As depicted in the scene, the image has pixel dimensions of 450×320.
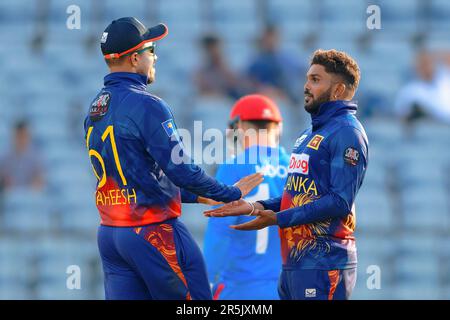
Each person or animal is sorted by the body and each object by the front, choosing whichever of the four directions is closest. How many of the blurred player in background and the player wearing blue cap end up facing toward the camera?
0

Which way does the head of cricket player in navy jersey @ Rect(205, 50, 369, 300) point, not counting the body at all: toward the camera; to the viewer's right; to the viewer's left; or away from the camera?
to the viewer's left

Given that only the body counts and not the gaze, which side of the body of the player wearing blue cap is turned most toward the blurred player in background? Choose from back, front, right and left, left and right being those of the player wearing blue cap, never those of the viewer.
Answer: front

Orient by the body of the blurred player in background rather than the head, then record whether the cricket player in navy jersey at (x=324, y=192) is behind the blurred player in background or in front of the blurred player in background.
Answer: behind

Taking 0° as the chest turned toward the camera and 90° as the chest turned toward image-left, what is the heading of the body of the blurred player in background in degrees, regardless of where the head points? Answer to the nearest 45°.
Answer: approximately 135°

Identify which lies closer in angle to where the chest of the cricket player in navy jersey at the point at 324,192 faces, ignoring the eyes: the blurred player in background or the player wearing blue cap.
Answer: the player wearing blue cap

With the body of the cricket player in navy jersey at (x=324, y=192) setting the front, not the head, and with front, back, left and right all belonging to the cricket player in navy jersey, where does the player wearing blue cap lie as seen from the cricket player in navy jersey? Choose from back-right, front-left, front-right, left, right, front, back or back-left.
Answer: front-right

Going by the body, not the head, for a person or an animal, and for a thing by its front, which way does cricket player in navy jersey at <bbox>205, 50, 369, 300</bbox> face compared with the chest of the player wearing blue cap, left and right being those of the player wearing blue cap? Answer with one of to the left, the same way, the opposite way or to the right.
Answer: the opposite way

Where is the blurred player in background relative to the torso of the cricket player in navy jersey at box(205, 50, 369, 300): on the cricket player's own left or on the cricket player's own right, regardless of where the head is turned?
on the cricket player's own right

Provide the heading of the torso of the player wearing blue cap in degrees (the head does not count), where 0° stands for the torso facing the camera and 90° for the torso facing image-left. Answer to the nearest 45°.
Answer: approximately 225°
